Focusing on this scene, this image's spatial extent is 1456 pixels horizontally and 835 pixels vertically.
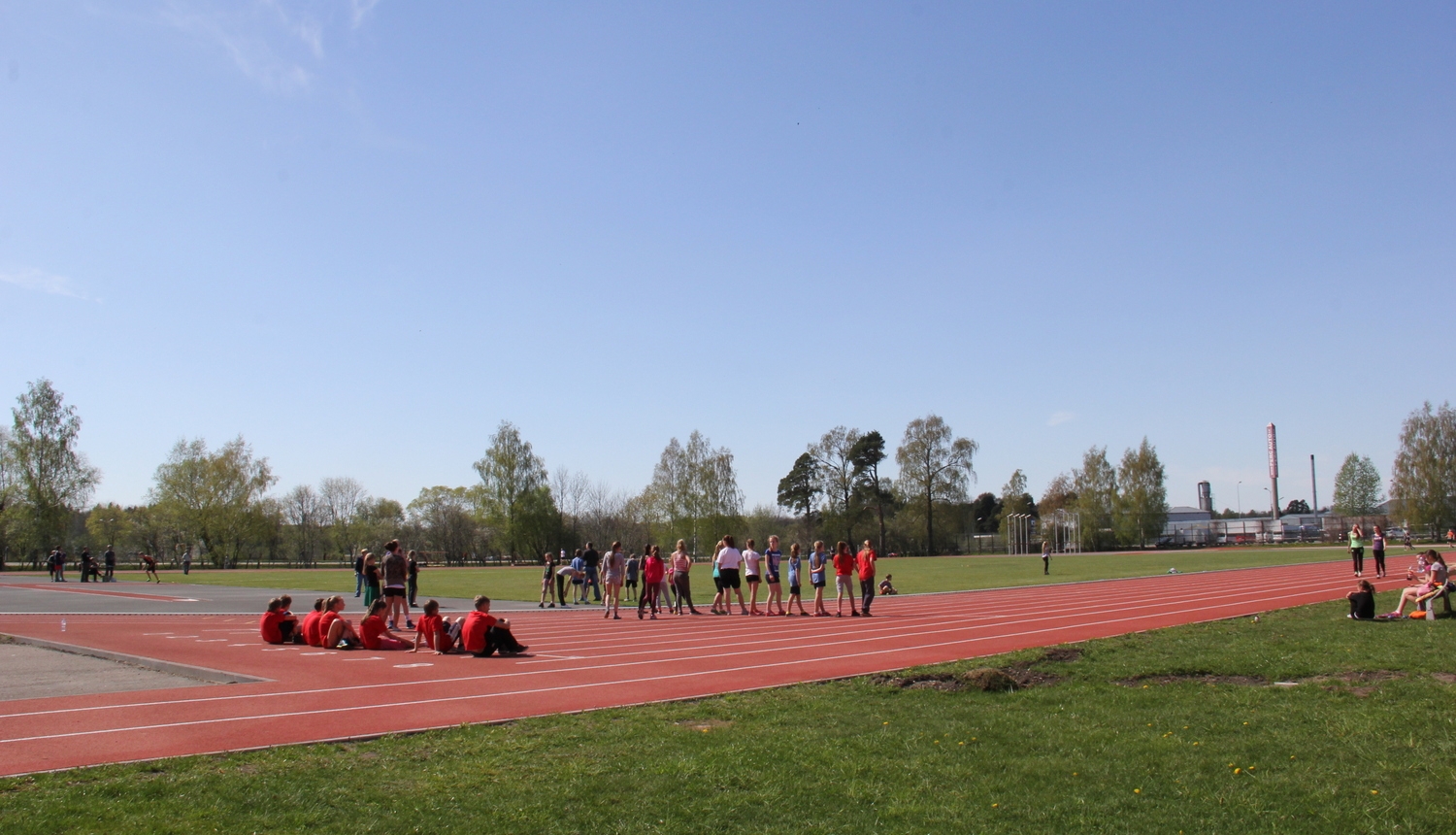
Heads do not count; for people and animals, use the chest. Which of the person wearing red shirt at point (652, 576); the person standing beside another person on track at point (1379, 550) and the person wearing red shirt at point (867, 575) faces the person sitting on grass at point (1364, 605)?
the person standing beside another person on track

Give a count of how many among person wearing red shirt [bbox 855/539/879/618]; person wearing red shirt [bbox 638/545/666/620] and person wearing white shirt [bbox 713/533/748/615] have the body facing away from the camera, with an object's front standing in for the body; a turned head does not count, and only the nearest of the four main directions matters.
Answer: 3

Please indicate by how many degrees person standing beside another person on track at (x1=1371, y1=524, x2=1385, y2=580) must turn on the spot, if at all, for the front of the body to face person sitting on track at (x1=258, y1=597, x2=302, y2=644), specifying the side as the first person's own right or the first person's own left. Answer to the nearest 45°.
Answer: approximately 45° to the first person's own right

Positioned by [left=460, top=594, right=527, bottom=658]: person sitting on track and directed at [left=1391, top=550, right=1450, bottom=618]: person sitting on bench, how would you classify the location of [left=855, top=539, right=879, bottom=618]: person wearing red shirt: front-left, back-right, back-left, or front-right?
front-left

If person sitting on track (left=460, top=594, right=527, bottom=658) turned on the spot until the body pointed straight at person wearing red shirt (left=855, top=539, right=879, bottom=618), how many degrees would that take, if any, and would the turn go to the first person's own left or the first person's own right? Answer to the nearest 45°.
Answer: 0° — they already face them

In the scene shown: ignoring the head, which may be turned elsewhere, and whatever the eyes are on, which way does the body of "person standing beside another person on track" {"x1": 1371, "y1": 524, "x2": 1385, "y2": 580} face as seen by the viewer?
toward the camera

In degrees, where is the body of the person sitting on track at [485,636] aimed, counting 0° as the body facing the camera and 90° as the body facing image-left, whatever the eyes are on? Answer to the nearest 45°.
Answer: approximately 225°

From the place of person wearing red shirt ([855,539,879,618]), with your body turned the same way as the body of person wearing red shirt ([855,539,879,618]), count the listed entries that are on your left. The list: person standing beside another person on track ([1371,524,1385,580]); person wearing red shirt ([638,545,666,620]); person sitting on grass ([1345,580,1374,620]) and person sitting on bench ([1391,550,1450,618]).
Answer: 1

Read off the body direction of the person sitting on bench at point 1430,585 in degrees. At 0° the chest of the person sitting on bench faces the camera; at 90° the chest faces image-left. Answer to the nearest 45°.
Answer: approximately 90°

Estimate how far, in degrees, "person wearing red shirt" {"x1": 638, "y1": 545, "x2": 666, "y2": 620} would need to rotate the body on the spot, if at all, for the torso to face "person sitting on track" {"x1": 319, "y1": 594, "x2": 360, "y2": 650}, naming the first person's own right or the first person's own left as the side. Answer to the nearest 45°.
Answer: approximately 135° to the first person's own left

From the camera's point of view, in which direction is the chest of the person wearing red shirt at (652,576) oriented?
away from the camera

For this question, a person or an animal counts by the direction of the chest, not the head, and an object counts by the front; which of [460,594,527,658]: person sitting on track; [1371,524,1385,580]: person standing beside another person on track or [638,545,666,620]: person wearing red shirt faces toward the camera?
the person standing beside another person on track

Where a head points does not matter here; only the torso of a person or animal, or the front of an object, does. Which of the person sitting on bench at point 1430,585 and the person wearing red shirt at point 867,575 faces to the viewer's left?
the person sitting on bench
